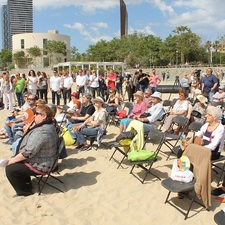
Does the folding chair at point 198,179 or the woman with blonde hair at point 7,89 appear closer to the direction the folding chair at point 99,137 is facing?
the woman with blonde hair

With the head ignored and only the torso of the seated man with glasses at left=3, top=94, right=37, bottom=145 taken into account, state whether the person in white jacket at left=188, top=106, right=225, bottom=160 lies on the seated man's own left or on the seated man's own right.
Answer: on the seated man's own left

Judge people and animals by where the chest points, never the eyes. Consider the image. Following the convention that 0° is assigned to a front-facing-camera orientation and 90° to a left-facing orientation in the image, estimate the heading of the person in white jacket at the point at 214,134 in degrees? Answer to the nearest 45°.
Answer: approximately 45°

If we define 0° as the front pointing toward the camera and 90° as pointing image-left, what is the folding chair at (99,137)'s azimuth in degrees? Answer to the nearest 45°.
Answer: approximately 90°

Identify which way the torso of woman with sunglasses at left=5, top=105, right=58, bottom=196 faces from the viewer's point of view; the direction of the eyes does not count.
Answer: to the viewer's left

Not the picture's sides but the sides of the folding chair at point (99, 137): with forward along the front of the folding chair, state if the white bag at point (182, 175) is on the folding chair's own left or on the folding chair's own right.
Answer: on the folding chair's own left

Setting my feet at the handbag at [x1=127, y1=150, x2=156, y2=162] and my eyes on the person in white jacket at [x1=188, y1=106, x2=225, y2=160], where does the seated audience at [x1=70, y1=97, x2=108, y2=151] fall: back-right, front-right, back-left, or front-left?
back-left

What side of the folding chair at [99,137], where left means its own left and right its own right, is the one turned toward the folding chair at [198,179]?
left

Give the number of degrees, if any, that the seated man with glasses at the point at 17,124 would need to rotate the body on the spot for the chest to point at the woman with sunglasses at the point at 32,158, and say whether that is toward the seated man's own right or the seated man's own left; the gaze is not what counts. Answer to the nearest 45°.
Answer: approximately 45° to the seated man's own left
